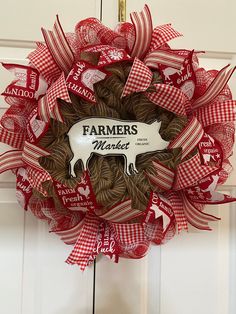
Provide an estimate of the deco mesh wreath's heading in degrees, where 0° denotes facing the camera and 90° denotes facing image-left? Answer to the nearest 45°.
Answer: approximately 0°
